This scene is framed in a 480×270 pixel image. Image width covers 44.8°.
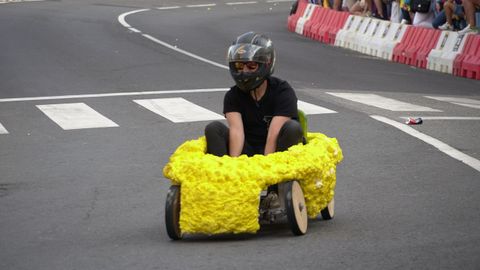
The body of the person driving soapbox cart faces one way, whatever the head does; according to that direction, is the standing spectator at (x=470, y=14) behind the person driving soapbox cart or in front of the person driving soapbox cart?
behind

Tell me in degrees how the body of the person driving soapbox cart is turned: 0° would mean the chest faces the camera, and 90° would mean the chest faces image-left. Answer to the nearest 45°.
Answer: approximately 45°

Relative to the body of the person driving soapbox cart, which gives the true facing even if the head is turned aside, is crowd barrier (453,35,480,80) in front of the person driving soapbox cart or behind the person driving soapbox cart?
behind

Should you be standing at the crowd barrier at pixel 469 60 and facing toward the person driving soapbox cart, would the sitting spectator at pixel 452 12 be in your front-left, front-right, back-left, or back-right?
back-right

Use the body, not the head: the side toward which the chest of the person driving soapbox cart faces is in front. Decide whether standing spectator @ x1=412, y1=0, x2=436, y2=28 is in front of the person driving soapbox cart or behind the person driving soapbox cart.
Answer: behind
